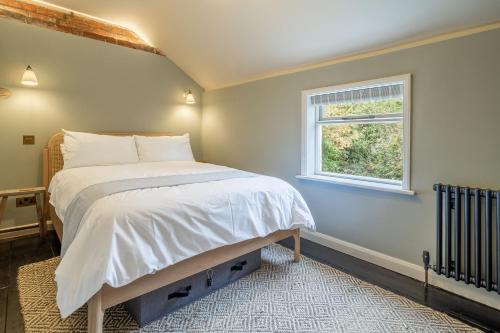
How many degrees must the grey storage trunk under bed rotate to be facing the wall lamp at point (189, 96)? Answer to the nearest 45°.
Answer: approximately 135° to its left

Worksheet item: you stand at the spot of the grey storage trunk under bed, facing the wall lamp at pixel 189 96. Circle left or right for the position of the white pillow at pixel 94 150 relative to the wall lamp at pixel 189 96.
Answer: left

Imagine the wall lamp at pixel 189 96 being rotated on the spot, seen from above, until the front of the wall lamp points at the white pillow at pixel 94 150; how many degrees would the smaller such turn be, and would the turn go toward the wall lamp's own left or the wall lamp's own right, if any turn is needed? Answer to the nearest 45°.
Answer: approximately 90° to the wall lamp's own right

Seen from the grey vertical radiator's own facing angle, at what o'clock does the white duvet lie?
The white duvet is roughly at 2 o'clock from the grey vertical radiator.

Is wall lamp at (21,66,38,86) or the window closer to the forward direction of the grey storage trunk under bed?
the window

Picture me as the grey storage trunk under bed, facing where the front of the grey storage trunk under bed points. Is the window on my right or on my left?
on my left

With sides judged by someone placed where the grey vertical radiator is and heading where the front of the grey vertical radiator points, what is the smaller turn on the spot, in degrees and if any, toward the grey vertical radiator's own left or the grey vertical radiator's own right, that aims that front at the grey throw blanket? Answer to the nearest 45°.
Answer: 0° — it already faces it

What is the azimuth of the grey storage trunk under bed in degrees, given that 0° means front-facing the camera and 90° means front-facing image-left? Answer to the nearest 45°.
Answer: approximately 315°

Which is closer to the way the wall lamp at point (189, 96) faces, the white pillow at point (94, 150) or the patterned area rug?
the patterned area rug

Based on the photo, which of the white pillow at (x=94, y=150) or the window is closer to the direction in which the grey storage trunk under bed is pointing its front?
the window

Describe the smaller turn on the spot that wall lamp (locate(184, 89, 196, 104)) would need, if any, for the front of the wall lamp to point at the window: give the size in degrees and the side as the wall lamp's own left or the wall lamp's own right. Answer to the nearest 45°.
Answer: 0° — it already faces it

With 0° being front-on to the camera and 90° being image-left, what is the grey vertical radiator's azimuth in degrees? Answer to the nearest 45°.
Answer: approximately 45°
